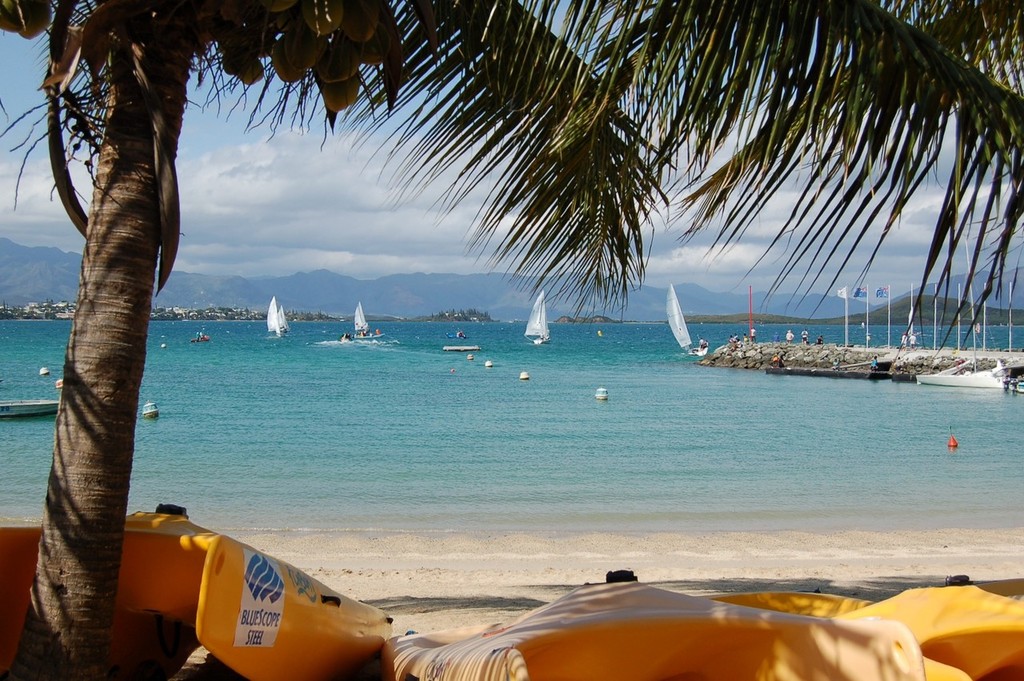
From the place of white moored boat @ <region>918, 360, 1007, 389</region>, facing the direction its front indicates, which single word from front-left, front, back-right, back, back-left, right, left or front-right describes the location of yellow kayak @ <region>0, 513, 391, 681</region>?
left

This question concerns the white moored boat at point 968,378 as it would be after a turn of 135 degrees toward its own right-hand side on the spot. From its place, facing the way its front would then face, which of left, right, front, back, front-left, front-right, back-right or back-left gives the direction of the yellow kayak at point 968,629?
back-right

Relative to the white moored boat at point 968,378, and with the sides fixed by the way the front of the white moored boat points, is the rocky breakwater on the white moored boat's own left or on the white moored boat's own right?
on the white moored boat's own right
